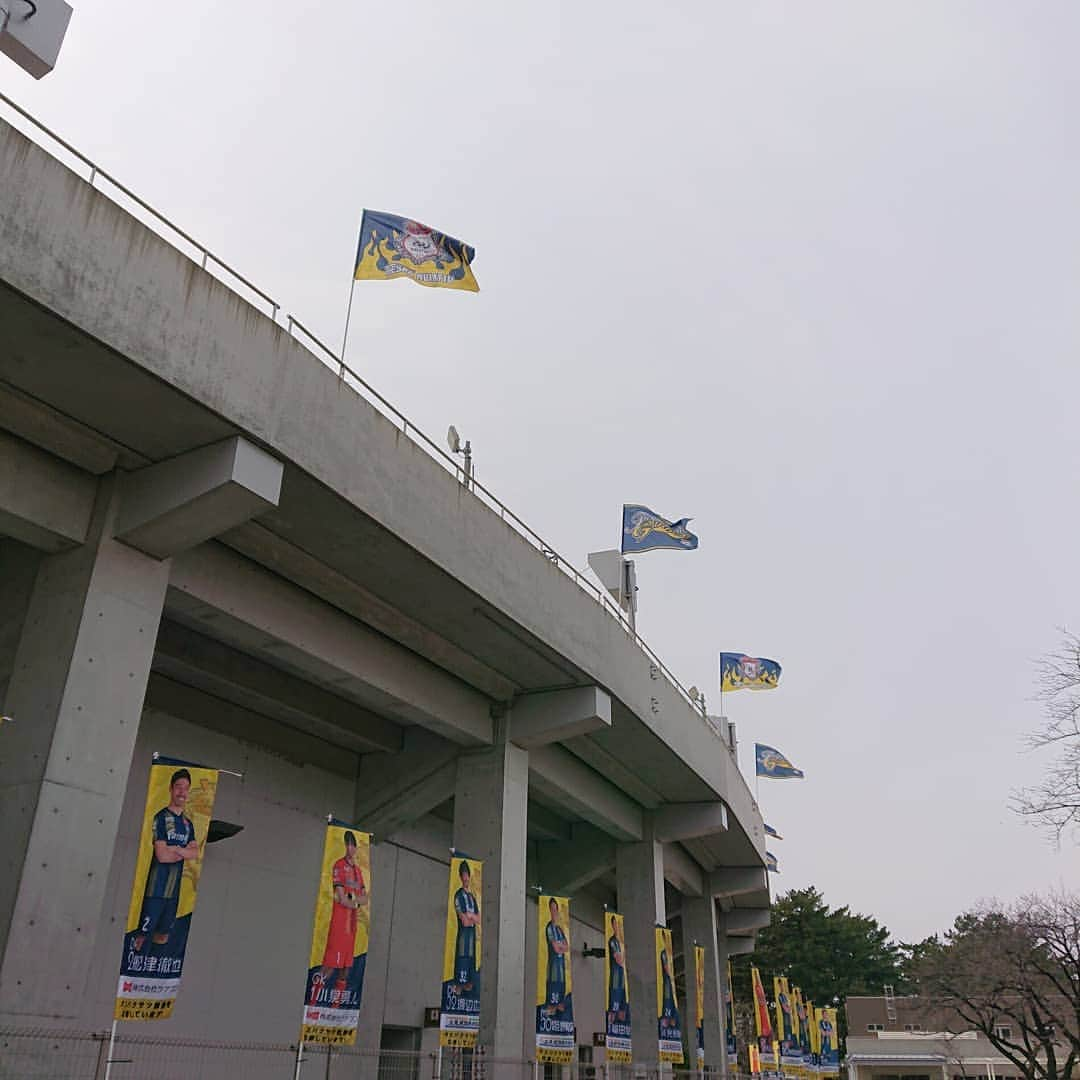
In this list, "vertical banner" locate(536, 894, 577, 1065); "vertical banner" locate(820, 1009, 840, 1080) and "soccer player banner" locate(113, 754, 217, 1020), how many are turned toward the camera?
3

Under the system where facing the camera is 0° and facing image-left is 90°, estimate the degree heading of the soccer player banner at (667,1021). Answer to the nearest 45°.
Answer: approximately 315°

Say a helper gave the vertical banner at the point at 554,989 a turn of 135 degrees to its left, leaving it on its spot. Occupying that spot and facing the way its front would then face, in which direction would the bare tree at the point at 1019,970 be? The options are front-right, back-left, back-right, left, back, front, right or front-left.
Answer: front

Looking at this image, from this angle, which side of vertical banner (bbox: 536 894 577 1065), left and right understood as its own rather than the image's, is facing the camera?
front

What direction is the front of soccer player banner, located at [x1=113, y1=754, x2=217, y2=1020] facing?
toward the camera

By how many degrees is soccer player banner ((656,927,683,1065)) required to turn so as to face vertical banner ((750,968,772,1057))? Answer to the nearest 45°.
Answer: approximately 135° to its left

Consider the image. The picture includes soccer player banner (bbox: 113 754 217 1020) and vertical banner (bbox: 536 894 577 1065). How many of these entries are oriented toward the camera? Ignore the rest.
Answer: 2

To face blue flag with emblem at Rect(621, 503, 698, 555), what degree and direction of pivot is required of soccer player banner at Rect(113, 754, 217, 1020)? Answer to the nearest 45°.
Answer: approximately 135° to its left

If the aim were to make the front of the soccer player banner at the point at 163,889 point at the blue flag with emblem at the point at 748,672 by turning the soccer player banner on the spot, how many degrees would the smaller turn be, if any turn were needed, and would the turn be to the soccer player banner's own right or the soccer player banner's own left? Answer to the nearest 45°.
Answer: approximately 135° to the soccer player banner's own left
